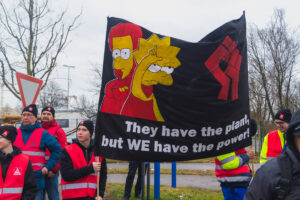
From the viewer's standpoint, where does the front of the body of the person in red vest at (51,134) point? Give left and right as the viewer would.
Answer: facing the viewer and to the left of the viewer

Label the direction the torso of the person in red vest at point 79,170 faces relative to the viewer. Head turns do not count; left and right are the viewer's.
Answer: facing the viewer and to the right of the viewer

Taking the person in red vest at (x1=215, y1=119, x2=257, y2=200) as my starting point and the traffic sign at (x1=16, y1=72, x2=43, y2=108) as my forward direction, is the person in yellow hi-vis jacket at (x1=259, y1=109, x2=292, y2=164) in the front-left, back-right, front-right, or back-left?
back-right

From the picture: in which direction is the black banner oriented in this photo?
toward the camera

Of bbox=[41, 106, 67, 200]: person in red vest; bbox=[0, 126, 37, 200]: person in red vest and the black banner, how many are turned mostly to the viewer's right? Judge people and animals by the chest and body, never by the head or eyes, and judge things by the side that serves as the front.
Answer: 0

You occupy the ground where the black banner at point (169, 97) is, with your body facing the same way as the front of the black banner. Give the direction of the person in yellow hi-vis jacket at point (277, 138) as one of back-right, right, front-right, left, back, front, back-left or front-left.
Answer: back-left

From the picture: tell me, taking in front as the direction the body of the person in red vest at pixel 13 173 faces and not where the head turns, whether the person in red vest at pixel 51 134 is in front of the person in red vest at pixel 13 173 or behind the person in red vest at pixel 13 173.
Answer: behind

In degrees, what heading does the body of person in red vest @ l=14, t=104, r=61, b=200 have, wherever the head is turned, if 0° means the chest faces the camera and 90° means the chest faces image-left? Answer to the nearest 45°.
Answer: approximately 45°

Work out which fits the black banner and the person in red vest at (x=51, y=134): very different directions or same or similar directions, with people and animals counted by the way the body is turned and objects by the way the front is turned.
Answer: same or similar directions

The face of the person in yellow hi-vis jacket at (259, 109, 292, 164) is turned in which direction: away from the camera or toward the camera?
toward the camera
